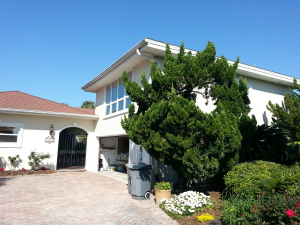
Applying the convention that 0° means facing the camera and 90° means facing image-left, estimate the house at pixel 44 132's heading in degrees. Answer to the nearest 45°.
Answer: approximately 0°

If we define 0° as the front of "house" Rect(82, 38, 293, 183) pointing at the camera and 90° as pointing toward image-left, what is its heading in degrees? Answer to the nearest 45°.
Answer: approximately 45°

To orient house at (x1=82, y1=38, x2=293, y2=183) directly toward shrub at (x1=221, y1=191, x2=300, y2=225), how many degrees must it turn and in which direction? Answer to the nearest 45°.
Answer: approximately 90° to its left

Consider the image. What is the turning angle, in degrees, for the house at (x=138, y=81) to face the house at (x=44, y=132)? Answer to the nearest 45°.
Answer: approximately 45° to its right

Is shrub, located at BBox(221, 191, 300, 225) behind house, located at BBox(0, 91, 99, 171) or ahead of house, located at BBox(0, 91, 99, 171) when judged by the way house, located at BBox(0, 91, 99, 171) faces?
ahead

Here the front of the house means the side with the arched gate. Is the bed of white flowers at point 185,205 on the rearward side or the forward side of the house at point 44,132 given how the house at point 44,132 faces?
on the forward side
